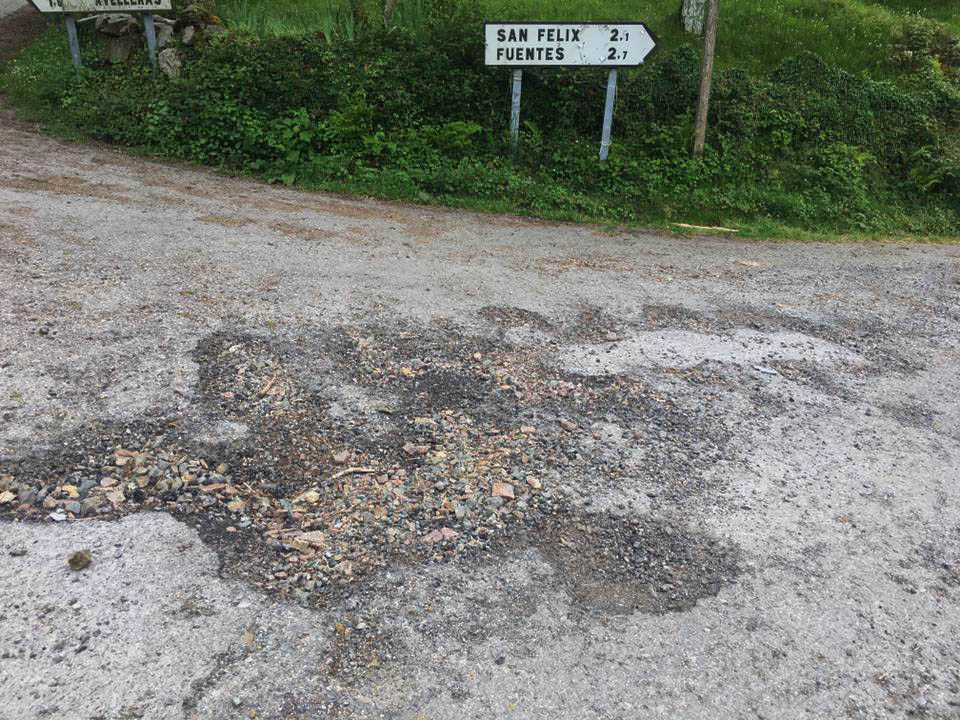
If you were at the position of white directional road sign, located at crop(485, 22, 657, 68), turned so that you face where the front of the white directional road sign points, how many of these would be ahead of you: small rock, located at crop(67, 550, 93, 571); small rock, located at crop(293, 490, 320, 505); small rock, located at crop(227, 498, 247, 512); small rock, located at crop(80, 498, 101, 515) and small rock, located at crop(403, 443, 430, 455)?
5

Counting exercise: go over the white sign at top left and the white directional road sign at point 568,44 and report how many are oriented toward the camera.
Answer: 2

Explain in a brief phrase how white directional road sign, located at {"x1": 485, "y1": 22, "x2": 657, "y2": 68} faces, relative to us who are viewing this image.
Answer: facing the viewer

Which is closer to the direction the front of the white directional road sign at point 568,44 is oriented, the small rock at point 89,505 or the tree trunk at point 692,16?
the small rock

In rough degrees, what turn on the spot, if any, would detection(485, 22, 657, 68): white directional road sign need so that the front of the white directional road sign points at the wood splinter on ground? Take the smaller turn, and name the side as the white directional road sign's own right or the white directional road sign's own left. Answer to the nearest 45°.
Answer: approximately 45° to the white directional road sign's own left

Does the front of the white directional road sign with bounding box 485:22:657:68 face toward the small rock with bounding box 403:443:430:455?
yes

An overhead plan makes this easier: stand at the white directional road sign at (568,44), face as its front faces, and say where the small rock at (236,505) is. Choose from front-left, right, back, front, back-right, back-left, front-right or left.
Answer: front

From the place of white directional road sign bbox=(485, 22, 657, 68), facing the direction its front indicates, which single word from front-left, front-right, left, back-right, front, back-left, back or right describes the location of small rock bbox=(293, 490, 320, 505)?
front

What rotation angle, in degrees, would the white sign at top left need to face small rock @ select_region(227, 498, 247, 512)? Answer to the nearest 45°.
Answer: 0° — it already faces it

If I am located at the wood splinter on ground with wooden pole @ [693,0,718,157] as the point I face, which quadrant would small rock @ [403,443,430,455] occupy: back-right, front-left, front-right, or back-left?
back-left

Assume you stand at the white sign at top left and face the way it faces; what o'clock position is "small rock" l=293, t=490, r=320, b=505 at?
The small rock is roughly at 12 o'clock from the white sign at top left.

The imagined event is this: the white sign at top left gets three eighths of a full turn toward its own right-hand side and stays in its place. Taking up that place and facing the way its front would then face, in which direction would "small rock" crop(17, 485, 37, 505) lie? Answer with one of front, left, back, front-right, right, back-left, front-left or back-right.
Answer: back-left

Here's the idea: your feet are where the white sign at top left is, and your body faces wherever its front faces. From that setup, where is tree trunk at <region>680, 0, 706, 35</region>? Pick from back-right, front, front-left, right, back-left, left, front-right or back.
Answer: left

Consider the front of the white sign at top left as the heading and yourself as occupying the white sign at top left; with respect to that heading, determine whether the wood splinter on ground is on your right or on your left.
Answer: on your left

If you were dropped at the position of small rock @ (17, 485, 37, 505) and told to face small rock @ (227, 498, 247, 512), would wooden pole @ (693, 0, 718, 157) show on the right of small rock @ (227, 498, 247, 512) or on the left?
left

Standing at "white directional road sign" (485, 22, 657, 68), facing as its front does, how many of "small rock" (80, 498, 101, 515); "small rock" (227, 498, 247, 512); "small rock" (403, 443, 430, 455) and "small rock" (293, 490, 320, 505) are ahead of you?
4

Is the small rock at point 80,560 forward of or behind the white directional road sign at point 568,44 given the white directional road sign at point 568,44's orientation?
forward

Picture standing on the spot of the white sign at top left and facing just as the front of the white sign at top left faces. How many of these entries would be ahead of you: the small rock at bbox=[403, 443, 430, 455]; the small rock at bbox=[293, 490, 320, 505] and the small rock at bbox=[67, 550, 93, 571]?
3

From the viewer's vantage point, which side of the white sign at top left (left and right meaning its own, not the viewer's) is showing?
front
